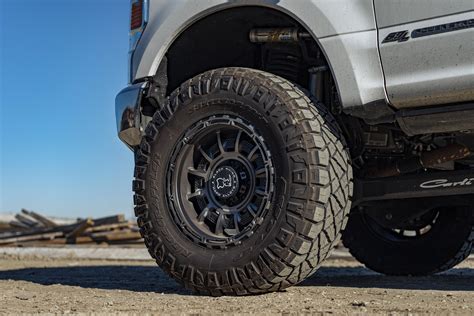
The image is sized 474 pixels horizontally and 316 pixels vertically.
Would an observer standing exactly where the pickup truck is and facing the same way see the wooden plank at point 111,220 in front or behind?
in front

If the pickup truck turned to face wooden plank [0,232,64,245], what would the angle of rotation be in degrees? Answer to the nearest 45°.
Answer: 0° — it already faces it

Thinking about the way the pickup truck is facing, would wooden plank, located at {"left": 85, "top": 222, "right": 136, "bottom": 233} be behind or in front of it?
in front

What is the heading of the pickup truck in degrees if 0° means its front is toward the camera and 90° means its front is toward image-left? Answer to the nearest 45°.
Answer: approximately 135°

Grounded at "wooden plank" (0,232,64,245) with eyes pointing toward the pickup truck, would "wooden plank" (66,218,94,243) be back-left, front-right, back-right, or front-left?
front-left
